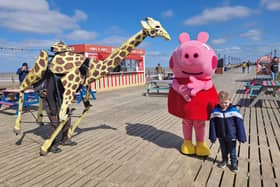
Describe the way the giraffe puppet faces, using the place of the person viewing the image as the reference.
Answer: facing to the right of the viewer

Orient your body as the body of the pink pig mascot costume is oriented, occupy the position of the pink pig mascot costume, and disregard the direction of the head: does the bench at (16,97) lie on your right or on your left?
on your right

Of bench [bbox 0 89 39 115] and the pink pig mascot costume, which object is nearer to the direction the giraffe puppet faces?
the pink pig mascot costume

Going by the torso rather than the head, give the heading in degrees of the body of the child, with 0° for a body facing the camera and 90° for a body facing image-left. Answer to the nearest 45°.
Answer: approximately 0°

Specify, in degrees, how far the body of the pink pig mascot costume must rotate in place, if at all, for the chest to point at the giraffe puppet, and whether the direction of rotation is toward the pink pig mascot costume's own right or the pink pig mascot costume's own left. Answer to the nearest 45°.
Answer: approximately 90° to the pink pig mascot costume's own right

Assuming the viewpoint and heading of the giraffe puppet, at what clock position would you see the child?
The child is roughly at 1 o'clock from the giraffe puppet.

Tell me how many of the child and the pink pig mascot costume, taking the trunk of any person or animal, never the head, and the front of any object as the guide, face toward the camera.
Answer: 2

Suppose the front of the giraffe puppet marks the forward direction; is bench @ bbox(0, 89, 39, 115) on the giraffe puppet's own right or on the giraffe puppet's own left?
on the giraffe puppet's own left

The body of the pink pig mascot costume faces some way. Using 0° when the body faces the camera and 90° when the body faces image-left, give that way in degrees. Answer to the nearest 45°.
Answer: approximately 0°

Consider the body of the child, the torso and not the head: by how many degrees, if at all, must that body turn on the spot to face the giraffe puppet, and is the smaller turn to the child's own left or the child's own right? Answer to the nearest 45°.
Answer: approximately 90° to the child's own right
